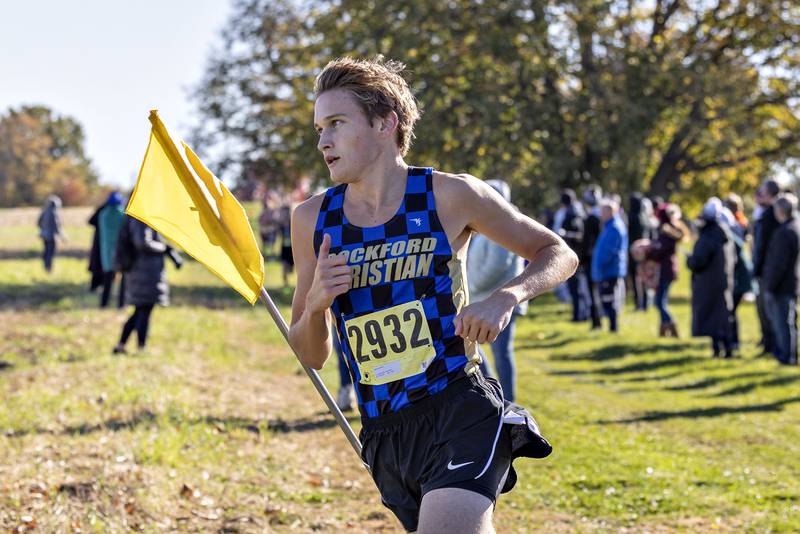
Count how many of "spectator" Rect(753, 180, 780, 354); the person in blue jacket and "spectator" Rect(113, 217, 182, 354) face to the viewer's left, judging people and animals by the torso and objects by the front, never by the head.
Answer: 2

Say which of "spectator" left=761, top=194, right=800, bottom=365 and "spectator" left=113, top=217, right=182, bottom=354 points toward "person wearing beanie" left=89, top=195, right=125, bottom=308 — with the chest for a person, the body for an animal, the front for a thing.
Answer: "spectator" left=761, top=194, right=800, bottom=365

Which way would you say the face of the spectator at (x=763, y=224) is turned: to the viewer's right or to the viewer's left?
to the viewer's left

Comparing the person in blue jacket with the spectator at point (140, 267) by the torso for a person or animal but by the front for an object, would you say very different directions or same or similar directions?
very different directions

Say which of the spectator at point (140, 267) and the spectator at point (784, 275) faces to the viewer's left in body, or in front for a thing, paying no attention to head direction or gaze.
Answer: the spectator at point (784, 275)

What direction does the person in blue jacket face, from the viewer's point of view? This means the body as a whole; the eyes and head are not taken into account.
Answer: to the viewer's left

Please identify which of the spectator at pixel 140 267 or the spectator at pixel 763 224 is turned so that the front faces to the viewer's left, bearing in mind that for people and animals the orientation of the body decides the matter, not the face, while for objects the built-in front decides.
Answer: the spectator at pixel 763 224

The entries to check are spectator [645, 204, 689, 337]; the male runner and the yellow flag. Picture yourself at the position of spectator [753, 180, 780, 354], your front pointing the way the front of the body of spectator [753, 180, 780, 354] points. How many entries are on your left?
2
